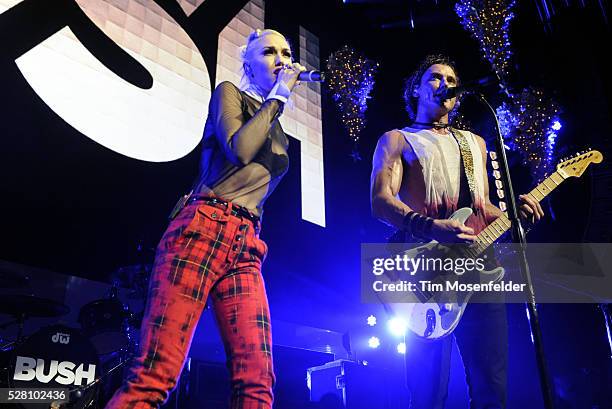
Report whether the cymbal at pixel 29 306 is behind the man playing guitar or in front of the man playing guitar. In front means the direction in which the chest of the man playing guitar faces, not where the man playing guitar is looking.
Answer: behind

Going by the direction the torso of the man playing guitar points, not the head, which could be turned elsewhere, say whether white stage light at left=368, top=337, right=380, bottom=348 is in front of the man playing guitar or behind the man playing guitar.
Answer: behind

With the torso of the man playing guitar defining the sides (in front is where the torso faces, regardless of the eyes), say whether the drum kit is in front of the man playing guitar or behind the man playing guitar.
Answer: behind

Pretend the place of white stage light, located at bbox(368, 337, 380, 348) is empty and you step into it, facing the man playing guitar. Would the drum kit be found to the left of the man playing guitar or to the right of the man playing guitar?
right

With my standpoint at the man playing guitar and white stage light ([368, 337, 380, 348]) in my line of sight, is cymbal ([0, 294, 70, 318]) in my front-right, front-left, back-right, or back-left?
front-left
